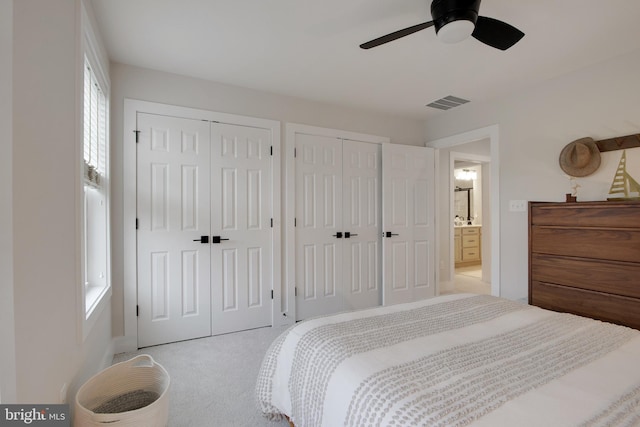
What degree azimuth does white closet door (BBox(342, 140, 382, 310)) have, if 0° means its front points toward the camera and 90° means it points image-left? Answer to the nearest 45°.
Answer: approximately 315°

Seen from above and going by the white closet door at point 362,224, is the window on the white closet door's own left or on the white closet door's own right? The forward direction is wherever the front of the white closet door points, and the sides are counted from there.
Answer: on the white closet door's own right

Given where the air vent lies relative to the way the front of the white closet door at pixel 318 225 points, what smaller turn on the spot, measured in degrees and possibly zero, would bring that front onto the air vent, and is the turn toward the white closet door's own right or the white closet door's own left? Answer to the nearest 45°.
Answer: approximately 45° to the white closet door's own left

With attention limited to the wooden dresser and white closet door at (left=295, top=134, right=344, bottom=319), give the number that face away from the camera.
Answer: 0

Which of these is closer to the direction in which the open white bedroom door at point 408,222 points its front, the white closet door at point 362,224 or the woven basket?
the woven basket

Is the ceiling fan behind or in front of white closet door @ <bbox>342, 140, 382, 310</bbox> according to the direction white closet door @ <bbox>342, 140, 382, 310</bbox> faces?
in front

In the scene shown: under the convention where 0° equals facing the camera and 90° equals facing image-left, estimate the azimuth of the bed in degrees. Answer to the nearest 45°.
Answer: approximately 135°

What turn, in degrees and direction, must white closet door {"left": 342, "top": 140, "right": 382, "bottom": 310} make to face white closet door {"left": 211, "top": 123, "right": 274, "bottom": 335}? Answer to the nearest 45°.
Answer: approximately 90° to its right

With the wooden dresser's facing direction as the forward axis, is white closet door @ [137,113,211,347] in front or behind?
in front

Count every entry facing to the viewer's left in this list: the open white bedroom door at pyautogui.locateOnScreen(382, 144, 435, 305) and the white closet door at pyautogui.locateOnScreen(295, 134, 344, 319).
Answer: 0

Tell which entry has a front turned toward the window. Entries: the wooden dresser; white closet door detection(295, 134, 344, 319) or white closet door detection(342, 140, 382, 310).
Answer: the wooden dresser
